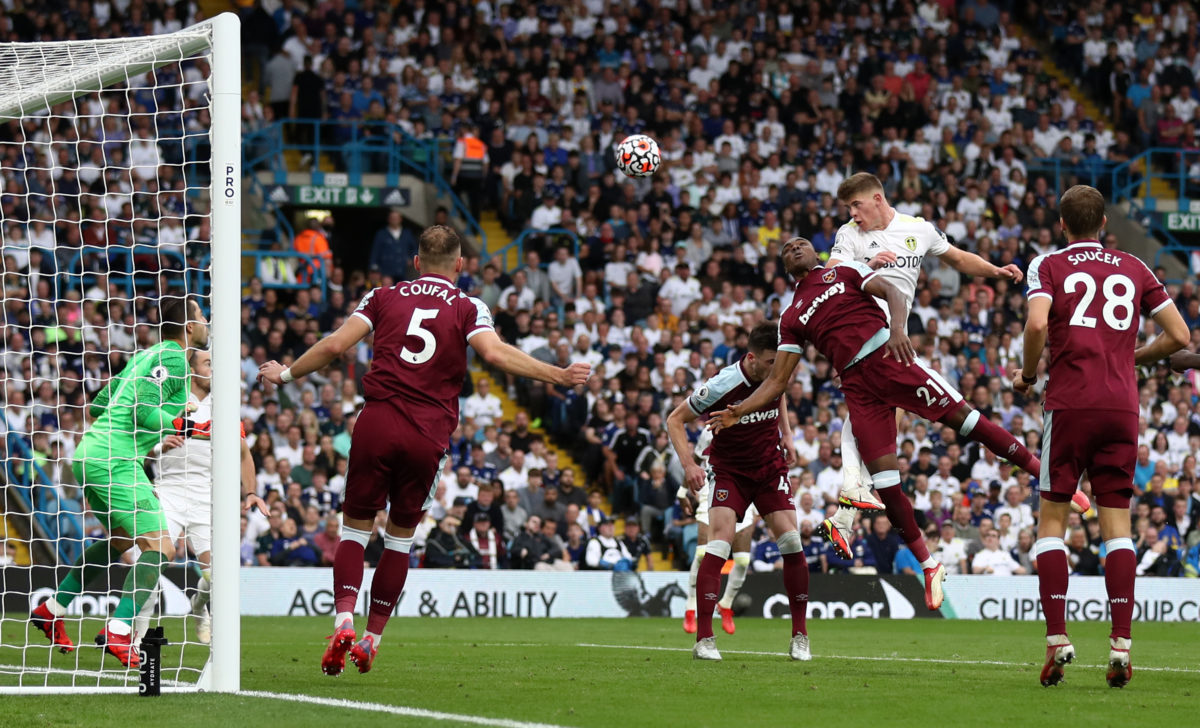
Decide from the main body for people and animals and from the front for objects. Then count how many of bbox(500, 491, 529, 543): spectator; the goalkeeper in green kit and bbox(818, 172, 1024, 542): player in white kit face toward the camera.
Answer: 2

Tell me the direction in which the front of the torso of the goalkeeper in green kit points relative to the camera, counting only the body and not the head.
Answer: to the viewer's right

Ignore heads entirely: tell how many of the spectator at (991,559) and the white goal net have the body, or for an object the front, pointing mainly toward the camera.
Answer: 1

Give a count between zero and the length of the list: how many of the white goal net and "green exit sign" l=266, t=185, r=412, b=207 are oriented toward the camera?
1

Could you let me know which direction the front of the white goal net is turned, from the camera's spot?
facing away from the viewer and to the right of the viewer

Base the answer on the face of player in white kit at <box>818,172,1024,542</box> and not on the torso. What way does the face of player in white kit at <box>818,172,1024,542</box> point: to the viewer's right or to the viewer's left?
to the viewer's left

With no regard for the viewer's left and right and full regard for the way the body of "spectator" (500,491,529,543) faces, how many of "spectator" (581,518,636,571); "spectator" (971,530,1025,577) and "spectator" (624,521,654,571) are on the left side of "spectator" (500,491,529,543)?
3

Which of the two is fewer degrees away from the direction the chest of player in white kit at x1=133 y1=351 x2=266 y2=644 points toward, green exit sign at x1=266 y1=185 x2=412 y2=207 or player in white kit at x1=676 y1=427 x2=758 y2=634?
the player in white kit

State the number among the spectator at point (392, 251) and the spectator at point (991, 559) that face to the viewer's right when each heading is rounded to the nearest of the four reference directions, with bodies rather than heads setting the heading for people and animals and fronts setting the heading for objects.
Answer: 0

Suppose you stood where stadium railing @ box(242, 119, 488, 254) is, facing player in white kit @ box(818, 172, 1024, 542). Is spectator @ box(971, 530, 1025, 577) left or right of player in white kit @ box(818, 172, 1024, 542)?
left
